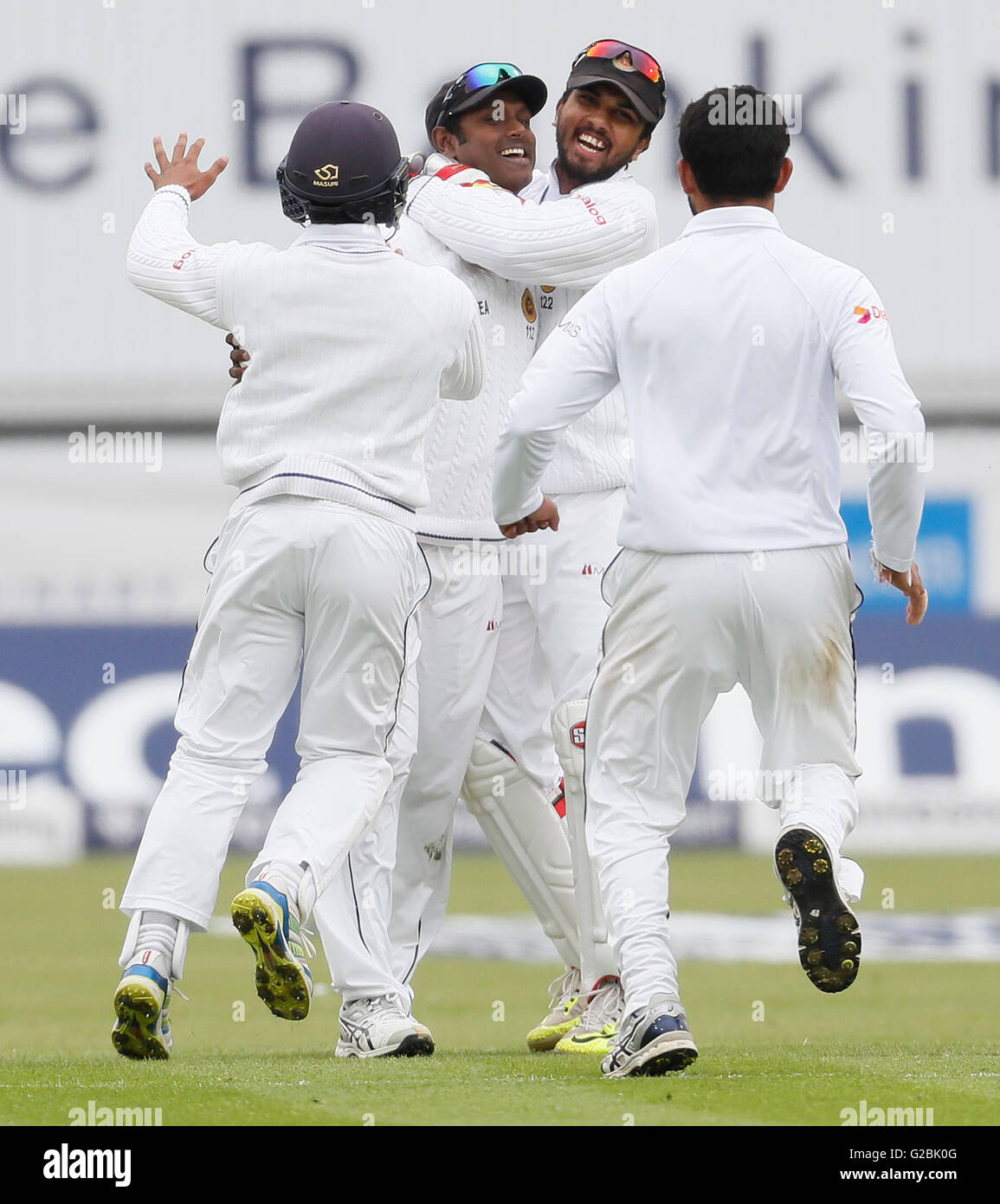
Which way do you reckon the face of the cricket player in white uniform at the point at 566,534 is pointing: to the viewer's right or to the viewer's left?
to the viewer's left

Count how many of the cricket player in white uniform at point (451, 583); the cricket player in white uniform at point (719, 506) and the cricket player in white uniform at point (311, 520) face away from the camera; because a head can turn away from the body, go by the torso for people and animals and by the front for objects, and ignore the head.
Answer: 2

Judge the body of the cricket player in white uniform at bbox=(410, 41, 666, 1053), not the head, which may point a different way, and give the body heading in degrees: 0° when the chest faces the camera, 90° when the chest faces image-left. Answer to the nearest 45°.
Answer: approximately 45°

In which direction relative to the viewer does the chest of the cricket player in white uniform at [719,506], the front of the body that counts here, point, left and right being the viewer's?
facing away from the viewer

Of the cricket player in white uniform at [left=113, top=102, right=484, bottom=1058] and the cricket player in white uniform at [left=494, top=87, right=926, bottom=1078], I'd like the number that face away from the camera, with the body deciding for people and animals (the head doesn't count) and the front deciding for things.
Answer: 2

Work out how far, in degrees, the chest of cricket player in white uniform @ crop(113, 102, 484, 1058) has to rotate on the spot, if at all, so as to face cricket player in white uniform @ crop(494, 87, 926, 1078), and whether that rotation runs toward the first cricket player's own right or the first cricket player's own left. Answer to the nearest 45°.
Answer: approximately 135° to the first cricket player's own right

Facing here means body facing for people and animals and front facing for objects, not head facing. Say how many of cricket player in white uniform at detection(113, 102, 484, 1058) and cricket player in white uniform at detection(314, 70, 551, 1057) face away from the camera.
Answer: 1

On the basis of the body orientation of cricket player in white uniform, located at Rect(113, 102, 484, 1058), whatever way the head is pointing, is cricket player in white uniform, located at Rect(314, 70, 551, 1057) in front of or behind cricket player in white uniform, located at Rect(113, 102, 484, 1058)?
in front

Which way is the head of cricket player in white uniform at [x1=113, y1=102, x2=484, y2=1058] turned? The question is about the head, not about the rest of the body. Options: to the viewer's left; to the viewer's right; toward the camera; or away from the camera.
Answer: away from the camera

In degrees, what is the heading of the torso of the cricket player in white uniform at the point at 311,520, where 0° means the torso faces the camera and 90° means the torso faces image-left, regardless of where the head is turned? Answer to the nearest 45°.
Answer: approximately 180°

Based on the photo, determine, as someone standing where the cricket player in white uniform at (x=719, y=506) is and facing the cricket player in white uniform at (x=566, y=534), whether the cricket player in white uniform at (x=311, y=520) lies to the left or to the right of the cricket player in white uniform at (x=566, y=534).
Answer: left

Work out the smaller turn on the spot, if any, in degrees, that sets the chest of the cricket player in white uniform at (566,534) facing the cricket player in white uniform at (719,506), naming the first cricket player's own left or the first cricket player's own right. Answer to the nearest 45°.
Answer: approximately 45° to the first cricket player's own left

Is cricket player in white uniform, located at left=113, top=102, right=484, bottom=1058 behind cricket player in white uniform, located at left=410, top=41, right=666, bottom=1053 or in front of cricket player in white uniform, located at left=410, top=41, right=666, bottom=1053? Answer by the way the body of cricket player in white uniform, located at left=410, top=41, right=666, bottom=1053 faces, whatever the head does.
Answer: in front
